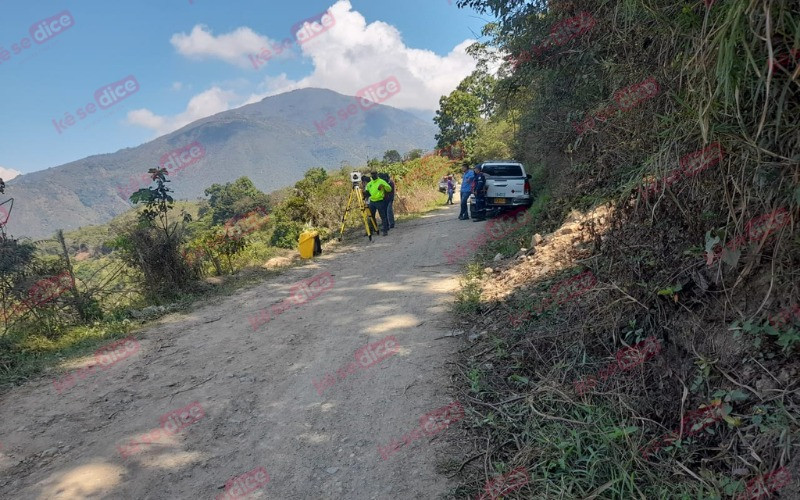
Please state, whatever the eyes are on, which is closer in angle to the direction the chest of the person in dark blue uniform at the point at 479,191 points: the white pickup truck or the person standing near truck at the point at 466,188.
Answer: the person standing near truck

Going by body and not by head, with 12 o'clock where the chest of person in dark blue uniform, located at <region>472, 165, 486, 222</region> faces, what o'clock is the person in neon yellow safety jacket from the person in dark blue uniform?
The person in neon yellow safety jacket is roughly at 11 o'clock from the person in dark blue uniform.

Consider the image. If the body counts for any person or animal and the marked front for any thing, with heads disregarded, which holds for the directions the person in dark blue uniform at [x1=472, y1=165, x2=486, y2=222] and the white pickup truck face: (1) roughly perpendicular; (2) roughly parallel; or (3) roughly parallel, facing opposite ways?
roughly perpendicular

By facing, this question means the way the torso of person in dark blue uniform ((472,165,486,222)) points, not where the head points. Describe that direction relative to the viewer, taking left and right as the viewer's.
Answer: facing to the left of the viewer

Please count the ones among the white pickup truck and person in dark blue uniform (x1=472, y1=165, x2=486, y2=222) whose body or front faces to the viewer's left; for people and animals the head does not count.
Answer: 1

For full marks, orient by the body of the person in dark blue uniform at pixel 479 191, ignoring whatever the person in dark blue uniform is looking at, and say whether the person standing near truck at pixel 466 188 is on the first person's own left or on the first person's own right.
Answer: on the first person's own right
